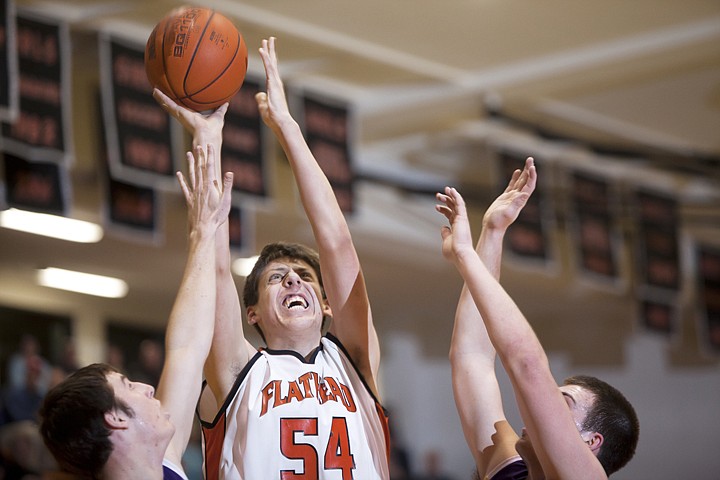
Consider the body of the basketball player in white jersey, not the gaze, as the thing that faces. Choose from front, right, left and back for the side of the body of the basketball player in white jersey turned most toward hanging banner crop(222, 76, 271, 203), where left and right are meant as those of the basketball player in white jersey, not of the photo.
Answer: back

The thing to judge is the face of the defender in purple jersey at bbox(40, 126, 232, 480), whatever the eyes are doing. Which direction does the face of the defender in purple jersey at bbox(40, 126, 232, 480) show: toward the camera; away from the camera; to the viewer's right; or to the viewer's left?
to the viewer's right

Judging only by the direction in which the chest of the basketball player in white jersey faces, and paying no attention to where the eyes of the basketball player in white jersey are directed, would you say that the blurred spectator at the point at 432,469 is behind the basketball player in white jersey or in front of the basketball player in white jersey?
behind

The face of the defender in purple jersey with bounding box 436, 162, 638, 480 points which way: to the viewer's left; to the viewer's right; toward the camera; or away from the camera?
to the viewer's left

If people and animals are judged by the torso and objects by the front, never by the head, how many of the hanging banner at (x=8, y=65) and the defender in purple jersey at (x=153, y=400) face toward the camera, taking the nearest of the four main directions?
1

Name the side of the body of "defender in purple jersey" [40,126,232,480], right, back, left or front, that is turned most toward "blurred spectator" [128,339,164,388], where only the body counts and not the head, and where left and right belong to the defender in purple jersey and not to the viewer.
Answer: left

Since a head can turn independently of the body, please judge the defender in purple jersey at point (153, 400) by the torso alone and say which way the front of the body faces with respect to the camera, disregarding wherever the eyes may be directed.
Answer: to the viewer's right
